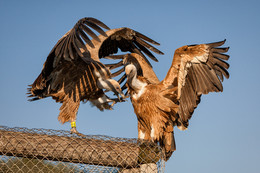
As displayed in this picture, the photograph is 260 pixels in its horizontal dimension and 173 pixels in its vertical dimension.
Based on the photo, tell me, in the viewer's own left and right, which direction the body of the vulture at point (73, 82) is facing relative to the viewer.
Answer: facing to the right of the viewer

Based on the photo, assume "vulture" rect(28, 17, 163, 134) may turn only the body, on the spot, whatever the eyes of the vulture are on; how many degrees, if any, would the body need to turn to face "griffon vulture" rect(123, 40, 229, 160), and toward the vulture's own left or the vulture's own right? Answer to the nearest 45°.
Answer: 0° — it already faces it
